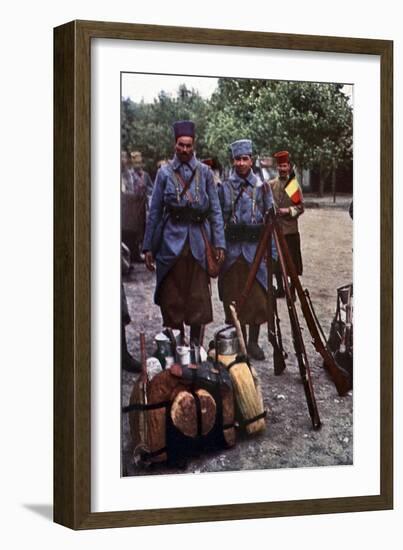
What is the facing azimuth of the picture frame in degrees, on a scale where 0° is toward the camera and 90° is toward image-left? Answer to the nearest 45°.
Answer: approximately 315°
